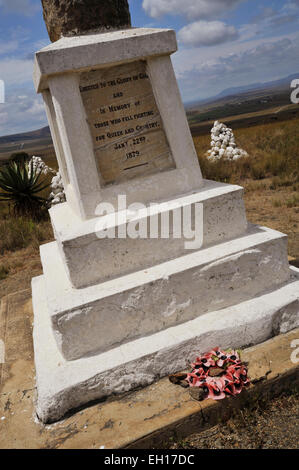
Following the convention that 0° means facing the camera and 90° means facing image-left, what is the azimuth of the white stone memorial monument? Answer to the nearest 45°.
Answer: approximately 0°

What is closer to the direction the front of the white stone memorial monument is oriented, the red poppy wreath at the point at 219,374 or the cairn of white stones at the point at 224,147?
the red poppy wreath

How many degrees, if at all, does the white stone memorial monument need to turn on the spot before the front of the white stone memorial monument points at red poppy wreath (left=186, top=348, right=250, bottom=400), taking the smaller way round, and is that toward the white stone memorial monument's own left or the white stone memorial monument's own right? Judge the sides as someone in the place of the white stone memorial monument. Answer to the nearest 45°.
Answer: approximately 45° to the white stone memorial monument's own left

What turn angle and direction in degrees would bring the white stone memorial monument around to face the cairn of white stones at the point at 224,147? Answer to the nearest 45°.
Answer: approximately 180°

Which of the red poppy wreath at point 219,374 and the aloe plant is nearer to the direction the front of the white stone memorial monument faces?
the red poppy wreath
